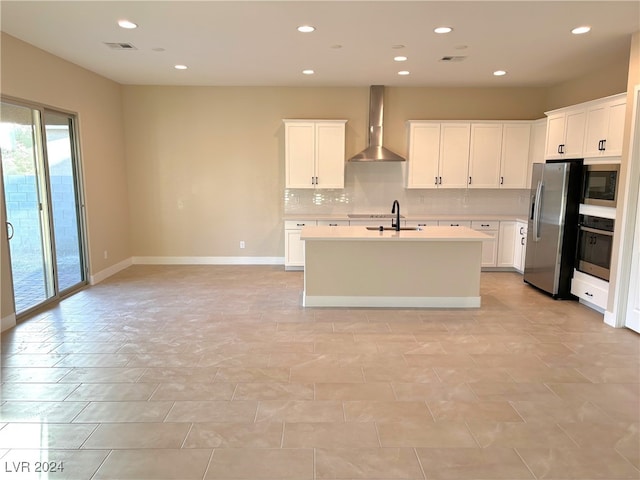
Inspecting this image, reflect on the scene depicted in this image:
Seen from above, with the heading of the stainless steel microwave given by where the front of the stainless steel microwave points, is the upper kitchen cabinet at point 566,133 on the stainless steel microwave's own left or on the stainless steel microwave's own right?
on the stainless steel microwave's own right

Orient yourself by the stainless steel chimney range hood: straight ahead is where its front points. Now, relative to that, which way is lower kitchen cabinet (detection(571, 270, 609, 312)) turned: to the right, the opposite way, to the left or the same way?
to the right

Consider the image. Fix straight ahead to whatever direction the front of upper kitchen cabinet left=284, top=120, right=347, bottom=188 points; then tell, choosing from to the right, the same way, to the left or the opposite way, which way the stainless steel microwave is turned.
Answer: to the right

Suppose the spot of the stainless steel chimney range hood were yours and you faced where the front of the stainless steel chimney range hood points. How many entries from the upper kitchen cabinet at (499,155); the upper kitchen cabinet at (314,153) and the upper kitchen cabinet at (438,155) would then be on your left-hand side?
2

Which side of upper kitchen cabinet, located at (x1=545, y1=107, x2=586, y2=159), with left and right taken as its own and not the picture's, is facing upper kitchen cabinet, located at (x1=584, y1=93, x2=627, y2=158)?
left

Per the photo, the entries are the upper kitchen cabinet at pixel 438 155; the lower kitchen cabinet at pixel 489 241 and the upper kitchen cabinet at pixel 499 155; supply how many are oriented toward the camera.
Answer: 3

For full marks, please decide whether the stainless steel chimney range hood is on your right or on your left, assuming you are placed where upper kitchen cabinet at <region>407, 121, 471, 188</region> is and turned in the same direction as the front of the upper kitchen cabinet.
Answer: on your right

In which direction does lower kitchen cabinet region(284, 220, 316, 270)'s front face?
toward the camera

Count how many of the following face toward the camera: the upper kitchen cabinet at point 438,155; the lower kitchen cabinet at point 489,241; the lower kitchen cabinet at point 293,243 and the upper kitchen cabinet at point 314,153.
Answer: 4

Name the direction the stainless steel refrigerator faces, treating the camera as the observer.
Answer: facing the viewer and to the left of the viewer

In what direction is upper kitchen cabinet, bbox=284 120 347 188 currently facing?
toward the camera

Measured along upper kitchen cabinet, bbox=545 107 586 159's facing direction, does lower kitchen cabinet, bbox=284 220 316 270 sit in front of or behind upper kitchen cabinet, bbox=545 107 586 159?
in front

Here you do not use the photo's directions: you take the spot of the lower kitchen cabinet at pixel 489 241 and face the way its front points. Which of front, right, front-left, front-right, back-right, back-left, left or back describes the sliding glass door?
front-right

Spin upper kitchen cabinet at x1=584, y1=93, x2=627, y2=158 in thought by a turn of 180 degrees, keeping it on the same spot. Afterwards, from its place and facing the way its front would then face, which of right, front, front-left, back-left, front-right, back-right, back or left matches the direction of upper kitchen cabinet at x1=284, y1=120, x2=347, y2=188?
back-left

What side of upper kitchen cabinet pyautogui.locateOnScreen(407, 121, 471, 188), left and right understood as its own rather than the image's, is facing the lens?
front
